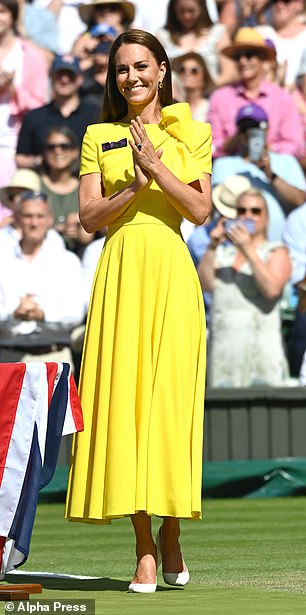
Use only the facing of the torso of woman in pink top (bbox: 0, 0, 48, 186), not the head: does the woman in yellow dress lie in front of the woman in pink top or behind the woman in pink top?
in front

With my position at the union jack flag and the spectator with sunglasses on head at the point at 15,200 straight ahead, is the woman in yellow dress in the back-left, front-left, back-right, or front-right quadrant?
front-right

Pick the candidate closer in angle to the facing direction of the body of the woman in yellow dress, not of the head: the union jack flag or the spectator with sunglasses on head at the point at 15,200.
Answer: the union jack flag

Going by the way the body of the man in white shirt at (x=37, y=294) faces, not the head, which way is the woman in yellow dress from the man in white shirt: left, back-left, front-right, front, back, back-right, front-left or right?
front

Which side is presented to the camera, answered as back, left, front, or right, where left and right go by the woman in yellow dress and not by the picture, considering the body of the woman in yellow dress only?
front

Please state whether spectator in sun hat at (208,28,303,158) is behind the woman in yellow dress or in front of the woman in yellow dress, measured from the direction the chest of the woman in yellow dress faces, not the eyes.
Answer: behind

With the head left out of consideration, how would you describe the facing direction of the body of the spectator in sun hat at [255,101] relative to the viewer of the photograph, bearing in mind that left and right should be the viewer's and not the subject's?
facing the viewer

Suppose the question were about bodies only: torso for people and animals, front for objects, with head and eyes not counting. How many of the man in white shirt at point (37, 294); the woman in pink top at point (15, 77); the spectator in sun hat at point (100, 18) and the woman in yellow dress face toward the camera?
4
